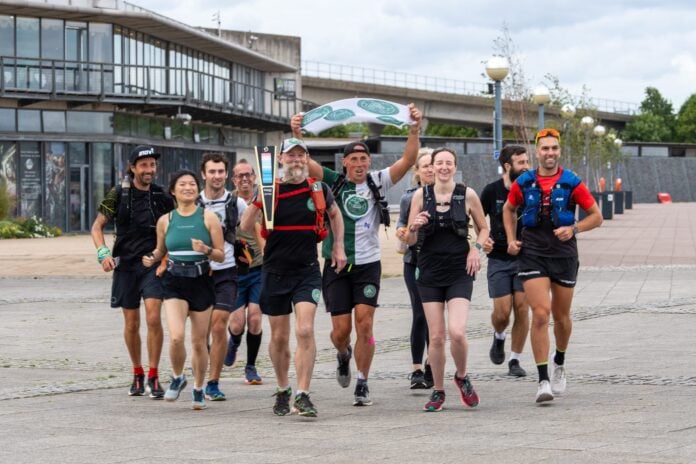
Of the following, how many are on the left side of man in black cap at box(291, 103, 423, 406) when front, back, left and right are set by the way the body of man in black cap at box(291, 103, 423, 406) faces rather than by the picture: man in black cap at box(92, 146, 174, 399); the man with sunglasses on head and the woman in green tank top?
1

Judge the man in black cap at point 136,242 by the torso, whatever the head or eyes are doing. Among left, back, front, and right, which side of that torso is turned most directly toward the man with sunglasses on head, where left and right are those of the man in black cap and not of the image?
left

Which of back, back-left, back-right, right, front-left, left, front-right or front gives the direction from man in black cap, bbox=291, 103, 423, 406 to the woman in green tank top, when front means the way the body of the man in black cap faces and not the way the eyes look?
right

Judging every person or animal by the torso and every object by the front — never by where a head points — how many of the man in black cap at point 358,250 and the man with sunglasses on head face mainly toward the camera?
2

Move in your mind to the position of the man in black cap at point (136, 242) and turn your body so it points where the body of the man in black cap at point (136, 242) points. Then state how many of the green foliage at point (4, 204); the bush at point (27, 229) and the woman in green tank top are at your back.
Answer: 2
